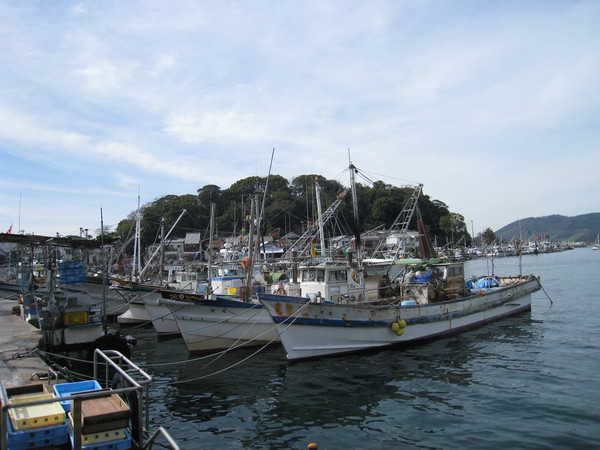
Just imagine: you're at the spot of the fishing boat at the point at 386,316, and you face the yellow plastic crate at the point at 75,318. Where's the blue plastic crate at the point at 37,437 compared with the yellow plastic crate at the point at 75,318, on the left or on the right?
left

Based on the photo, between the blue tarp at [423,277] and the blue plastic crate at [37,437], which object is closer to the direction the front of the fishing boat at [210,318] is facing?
the blue plastic crate

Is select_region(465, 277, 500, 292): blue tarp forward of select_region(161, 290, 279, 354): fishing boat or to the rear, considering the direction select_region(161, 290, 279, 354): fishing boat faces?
to the rear
